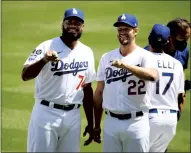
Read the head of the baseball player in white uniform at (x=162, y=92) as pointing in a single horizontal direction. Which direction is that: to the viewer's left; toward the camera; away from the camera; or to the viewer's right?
away from the camera

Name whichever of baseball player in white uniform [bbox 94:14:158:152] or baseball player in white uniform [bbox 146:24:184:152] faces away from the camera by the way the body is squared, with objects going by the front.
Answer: baseball player in white uniform [bbox 146:24:184:152]

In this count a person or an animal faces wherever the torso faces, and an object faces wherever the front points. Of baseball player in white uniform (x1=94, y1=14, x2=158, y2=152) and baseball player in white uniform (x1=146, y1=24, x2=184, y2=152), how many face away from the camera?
1

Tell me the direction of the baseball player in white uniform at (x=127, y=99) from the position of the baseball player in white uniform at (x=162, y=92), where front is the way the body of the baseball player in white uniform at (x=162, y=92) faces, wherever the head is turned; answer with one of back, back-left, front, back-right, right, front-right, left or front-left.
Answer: back-left

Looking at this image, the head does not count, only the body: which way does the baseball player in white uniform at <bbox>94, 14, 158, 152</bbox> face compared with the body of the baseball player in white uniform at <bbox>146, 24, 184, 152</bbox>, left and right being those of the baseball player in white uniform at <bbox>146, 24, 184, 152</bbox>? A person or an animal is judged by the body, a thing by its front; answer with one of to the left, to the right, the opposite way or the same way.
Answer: the opposite way

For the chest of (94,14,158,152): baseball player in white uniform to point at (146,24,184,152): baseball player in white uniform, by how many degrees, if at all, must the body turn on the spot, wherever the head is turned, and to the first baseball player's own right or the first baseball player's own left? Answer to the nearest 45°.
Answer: approximately 135° to the first baseball player's own left

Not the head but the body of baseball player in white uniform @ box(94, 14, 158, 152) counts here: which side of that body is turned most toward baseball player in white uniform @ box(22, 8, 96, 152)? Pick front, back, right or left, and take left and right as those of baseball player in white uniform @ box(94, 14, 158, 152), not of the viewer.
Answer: right

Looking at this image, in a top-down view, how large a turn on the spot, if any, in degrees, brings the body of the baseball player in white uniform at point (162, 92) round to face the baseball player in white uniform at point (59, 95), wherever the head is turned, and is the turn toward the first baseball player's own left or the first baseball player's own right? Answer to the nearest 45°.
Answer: approximately 135° to the first baseball player's own left

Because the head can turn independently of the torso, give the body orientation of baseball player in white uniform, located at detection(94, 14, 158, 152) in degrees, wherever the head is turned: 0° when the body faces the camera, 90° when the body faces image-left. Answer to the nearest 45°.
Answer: approximately 0°

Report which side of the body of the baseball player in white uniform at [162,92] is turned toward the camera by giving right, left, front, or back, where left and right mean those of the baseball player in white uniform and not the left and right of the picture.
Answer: back
